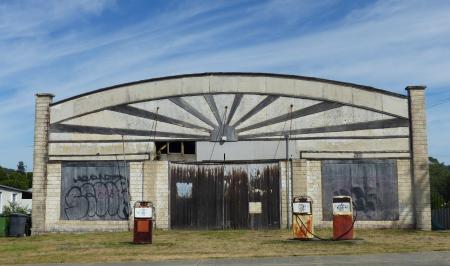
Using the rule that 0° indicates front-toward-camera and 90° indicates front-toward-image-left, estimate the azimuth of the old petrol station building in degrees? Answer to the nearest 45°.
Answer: approximately 0°

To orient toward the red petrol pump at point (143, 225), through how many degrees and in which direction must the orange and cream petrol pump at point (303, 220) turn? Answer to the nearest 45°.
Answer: approximately 90° to its right

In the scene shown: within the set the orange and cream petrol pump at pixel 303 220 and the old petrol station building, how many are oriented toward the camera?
2

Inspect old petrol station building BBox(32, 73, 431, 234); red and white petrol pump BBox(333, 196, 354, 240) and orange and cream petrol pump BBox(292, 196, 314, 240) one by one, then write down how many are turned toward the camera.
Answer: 3

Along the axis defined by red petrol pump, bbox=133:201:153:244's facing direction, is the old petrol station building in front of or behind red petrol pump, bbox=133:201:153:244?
behind

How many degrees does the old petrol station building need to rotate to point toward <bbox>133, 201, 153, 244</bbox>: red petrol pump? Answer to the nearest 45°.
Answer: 0° — it already faces it

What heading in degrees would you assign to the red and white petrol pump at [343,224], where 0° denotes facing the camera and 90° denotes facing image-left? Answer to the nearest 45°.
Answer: approximately 0°

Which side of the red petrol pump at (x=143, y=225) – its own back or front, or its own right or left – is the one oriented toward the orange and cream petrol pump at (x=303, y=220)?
left
